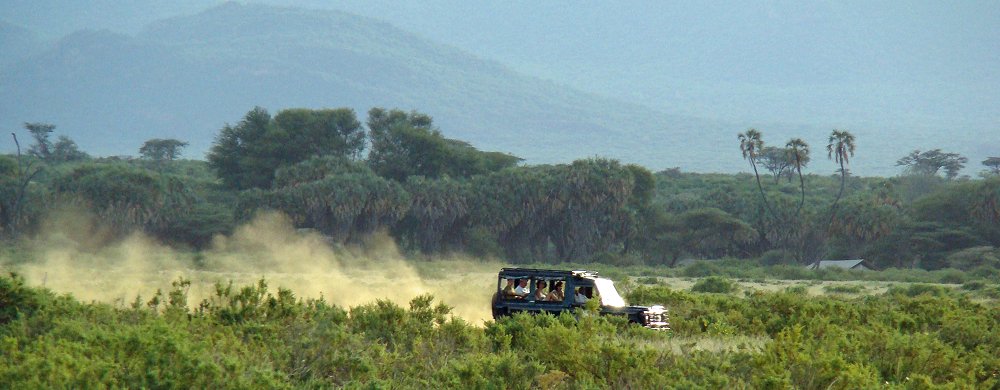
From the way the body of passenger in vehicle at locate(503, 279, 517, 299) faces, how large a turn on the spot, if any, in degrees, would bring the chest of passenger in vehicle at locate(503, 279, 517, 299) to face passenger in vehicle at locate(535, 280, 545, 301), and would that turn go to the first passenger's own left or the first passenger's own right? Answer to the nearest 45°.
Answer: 0° — they already face them

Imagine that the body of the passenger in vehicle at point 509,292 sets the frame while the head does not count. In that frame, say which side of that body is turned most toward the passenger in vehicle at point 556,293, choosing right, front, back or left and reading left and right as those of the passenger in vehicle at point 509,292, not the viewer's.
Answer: front

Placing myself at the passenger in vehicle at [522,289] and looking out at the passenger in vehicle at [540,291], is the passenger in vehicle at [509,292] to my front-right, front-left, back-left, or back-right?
back-right

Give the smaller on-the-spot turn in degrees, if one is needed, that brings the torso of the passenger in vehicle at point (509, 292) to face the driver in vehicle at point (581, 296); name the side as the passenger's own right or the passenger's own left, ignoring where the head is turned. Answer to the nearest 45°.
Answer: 0° — they already face them

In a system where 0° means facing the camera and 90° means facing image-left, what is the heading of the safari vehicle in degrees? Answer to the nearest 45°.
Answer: approximately 315°

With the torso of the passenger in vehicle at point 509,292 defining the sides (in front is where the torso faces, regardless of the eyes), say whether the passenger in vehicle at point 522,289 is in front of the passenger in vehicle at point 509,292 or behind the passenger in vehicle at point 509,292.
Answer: in front

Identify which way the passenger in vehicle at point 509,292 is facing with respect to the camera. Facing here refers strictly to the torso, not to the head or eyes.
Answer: to the viewer's right
